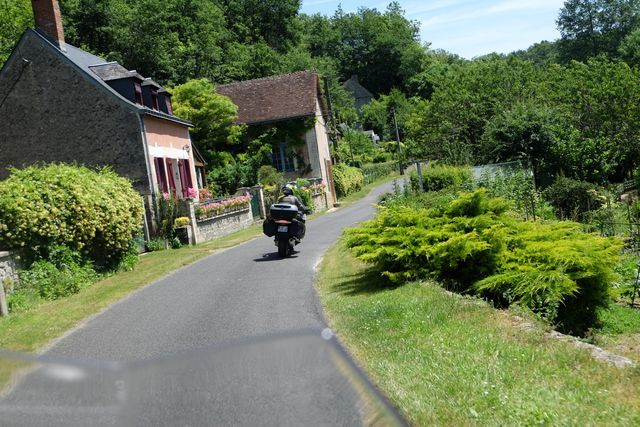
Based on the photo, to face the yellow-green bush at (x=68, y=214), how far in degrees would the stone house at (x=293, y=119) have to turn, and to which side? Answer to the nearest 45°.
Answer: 0° — it already faces it

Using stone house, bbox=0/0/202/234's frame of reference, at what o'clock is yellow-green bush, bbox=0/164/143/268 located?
The yellow-green bush is roughly at 3 o'clock from the stone house.

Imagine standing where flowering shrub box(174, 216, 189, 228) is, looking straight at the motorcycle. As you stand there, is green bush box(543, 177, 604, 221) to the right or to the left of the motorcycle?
left

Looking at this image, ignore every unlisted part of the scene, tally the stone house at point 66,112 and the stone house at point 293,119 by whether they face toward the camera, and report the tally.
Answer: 1

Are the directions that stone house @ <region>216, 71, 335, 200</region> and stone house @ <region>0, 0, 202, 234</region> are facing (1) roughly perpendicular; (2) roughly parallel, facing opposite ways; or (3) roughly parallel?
roughly perpendicular

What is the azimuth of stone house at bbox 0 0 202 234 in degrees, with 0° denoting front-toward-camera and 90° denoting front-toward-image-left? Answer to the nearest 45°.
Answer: approximately 270°

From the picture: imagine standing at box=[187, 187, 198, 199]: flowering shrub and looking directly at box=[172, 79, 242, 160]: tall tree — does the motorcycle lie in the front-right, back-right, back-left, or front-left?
back-right

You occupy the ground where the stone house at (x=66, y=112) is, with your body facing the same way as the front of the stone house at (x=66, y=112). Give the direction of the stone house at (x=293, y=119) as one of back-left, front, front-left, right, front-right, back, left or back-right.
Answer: front-left

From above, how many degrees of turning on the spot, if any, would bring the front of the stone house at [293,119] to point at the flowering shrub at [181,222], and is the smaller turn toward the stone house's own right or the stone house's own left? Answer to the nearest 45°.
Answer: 0° — it already faces it

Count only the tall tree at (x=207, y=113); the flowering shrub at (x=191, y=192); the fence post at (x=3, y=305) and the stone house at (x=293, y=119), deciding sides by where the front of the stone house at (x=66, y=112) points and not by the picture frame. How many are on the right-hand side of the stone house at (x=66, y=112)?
1

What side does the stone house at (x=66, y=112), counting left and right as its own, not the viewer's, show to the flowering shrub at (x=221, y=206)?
front

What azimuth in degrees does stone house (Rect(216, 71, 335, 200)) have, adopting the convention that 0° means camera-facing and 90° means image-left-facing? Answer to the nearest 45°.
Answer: approximately 0°
